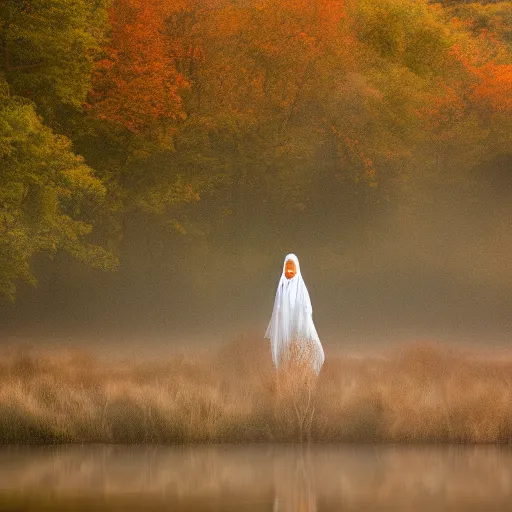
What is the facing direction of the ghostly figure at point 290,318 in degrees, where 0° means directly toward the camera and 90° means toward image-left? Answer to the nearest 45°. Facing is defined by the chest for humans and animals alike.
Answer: approximately 0°
